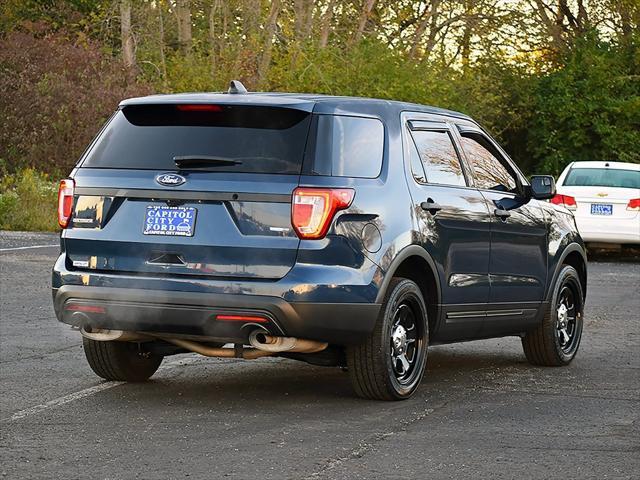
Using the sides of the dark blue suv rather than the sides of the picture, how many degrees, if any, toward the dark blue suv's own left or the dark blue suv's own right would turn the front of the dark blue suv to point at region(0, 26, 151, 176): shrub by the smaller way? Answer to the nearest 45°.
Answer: approximately 45° to the dark blue suv's own left

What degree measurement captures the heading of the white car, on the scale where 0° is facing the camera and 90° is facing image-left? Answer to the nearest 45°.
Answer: approximately 180°

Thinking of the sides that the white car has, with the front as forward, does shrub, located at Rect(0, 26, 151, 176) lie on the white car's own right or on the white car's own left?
on the white car's own left

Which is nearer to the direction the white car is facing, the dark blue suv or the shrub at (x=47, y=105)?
the shrub

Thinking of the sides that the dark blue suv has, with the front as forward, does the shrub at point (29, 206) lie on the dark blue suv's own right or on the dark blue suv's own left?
on the dark blue suv's own left

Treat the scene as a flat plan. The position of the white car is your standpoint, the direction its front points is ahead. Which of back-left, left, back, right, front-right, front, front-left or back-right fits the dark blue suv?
back

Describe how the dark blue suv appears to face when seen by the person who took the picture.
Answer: facing away from the viewer and to the right of the viewer

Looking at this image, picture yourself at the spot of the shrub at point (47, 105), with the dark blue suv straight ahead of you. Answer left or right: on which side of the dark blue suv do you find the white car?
left
